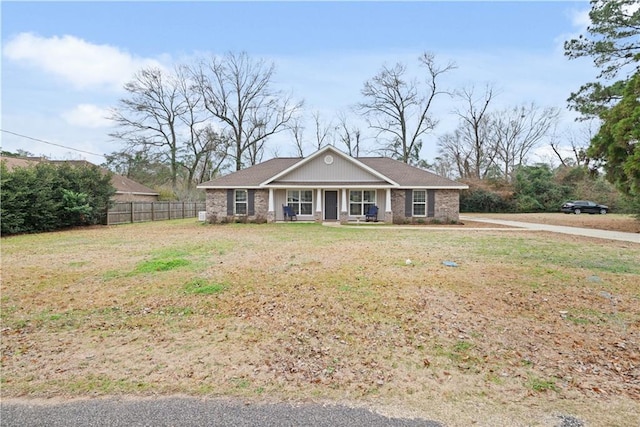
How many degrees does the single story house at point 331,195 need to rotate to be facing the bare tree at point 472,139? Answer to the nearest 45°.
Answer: approximately 135° to its left

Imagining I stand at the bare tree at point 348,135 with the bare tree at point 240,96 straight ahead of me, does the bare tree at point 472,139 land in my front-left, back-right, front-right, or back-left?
back-left

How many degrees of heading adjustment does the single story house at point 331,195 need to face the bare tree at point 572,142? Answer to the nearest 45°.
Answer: approximately 135° to its left

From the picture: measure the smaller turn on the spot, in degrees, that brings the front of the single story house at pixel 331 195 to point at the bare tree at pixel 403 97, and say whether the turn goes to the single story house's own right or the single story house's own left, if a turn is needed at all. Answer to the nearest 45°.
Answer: approximately 135° to the single story house's own left

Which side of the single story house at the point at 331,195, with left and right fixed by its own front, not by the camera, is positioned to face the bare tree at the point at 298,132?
back

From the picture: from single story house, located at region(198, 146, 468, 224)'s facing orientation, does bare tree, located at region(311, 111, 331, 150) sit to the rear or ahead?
to the rear

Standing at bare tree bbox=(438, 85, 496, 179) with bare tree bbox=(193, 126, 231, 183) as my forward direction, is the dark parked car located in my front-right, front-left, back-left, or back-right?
back-left

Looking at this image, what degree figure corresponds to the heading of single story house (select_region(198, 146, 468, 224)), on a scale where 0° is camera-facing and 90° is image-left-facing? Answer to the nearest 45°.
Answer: approximately 0°

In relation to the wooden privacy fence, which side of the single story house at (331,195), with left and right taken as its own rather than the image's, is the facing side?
right

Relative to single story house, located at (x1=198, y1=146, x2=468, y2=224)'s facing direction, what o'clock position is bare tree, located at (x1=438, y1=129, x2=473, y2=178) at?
The bare tree is roughly at 7 o'clock from the single story house.

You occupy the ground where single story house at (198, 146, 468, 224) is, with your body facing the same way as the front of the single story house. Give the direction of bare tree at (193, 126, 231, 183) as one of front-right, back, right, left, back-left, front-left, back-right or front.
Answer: back-right

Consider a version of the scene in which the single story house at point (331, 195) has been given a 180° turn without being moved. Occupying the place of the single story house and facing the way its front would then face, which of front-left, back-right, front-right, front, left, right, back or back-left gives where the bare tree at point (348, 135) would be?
front

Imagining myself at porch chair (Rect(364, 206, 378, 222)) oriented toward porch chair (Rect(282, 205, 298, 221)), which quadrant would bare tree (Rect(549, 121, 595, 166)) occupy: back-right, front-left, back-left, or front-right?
back-right

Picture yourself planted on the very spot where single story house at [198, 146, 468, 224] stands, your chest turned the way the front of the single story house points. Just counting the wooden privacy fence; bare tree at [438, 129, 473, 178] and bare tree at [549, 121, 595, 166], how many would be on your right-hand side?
1

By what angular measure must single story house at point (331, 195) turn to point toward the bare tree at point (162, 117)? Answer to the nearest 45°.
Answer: approximately 135° to its right

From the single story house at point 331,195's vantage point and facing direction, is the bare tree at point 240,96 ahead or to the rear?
to the rear

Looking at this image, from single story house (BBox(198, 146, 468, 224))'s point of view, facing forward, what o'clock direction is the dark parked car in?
The dark parked car is roughly at 8 o'clock from the single story house.
